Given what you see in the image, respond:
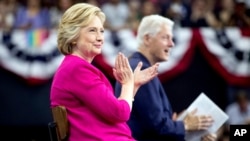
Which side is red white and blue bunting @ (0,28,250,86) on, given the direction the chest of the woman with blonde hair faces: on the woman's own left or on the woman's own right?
on the woman's own left

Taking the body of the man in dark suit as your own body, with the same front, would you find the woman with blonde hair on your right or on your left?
on your right

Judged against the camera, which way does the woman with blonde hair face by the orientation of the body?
to the viewer's right
